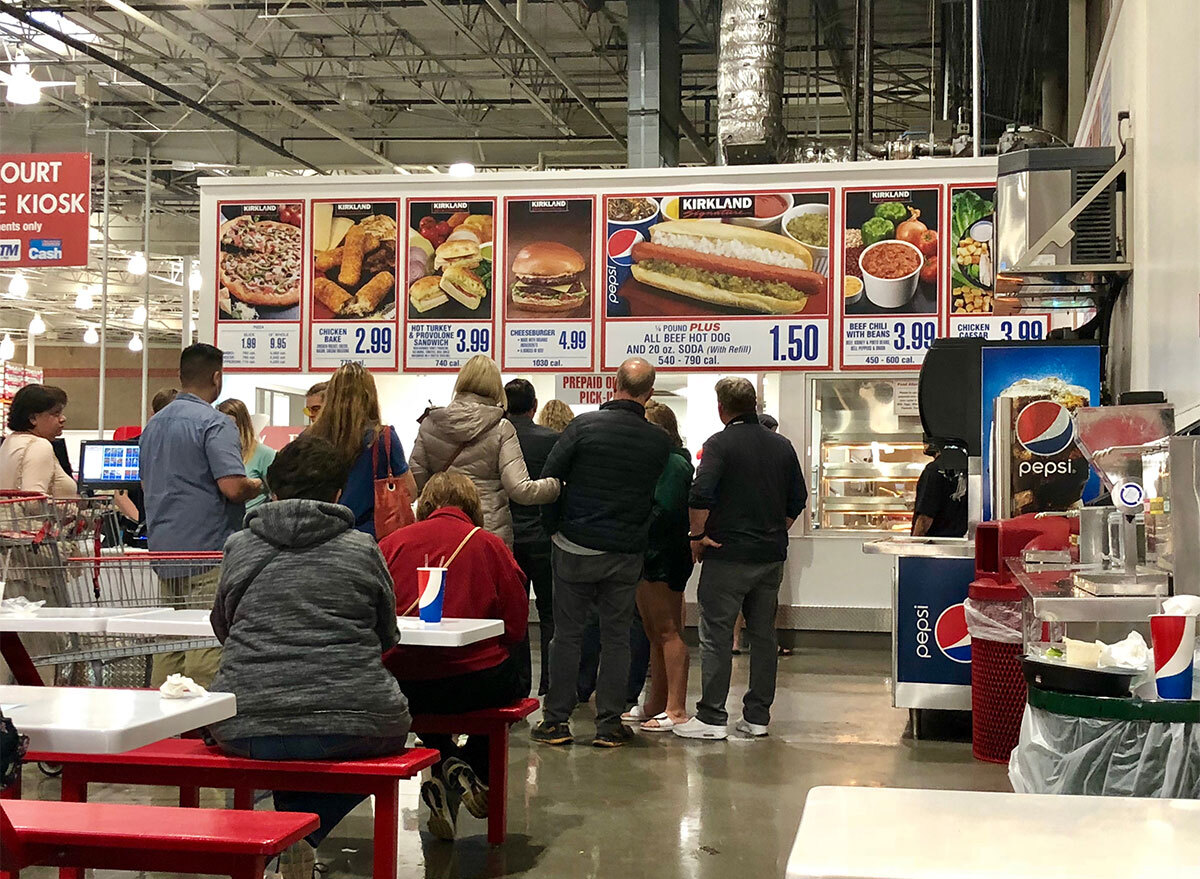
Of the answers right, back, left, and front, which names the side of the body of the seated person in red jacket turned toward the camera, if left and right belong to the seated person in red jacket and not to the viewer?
back

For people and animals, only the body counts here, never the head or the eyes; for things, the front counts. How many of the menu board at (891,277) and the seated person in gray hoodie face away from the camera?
1

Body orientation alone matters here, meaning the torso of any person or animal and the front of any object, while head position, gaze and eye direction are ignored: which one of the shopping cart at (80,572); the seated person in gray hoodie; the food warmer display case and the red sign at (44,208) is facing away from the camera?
the seated person in gray hoodie

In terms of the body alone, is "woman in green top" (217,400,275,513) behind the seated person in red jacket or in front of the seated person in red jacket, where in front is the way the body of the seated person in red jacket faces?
in front

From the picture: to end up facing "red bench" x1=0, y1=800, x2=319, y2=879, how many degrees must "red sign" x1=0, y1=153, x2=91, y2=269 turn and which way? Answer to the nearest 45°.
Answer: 0° — it already faces it

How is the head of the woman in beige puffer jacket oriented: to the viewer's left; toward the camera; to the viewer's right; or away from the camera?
away from the camera

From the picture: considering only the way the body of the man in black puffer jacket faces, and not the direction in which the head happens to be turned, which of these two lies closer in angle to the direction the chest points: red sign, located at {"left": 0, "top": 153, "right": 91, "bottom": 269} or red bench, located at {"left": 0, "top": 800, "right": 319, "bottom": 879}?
the red sign

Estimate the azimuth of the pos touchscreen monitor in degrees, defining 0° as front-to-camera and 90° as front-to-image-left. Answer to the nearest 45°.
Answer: approximately 0°

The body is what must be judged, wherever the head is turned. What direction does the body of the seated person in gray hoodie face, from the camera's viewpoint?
away from the camera

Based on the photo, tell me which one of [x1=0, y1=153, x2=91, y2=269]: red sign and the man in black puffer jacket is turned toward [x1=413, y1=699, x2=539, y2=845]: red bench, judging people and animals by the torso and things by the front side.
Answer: the red sign

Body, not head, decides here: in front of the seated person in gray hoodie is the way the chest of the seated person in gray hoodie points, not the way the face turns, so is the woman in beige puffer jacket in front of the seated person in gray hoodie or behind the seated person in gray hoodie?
in front

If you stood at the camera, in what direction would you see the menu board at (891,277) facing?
facing the viewer

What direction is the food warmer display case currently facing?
toward the camera

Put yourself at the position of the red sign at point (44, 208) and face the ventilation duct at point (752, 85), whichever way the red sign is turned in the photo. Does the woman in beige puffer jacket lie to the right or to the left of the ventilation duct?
right
